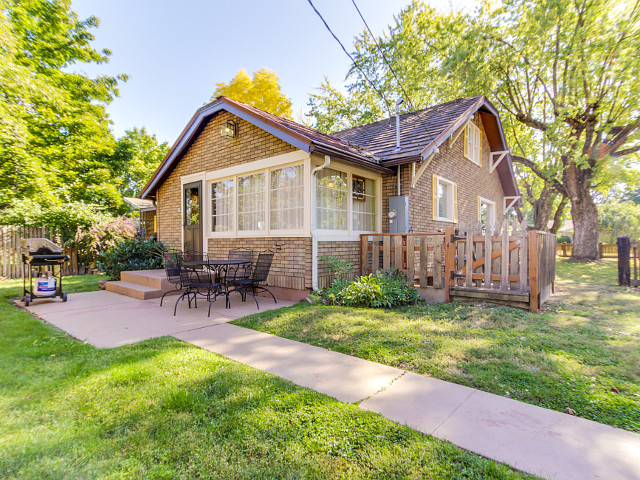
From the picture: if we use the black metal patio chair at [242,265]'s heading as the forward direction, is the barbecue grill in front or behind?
in front

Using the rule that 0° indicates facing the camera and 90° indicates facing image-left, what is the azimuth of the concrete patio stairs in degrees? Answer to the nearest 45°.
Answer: approximately 45°

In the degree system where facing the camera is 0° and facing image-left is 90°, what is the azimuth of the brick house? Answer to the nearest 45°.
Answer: approximately 45°

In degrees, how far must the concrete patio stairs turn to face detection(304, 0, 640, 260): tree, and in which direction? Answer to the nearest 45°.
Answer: approximately 135° to its left

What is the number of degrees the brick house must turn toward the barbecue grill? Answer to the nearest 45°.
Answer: approximately 45° to its right

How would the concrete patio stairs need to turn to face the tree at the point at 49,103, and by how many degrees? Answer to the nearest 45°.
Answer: approximately 90° to its right

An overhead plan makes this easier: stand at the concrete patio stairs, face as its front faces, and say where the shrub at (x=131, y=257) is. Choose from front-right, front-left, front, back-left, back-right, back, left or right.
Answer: back-right

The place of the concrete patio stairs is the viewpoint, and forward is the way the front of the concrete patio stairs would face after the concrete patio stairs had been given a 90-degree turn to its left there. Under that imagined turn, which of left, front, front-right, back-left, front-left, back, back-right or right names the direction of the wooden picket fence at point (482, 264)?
front

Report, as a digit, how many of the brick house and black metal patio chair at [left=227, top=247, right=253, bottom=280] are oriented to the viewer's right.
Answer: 0

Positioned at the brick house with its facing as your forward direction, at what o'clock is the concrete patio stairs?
The concrete patio stairs is roughly at 1 o'clock from the brick house.

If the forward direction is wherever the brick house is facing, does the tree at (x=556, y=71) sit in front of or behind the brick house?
behind
